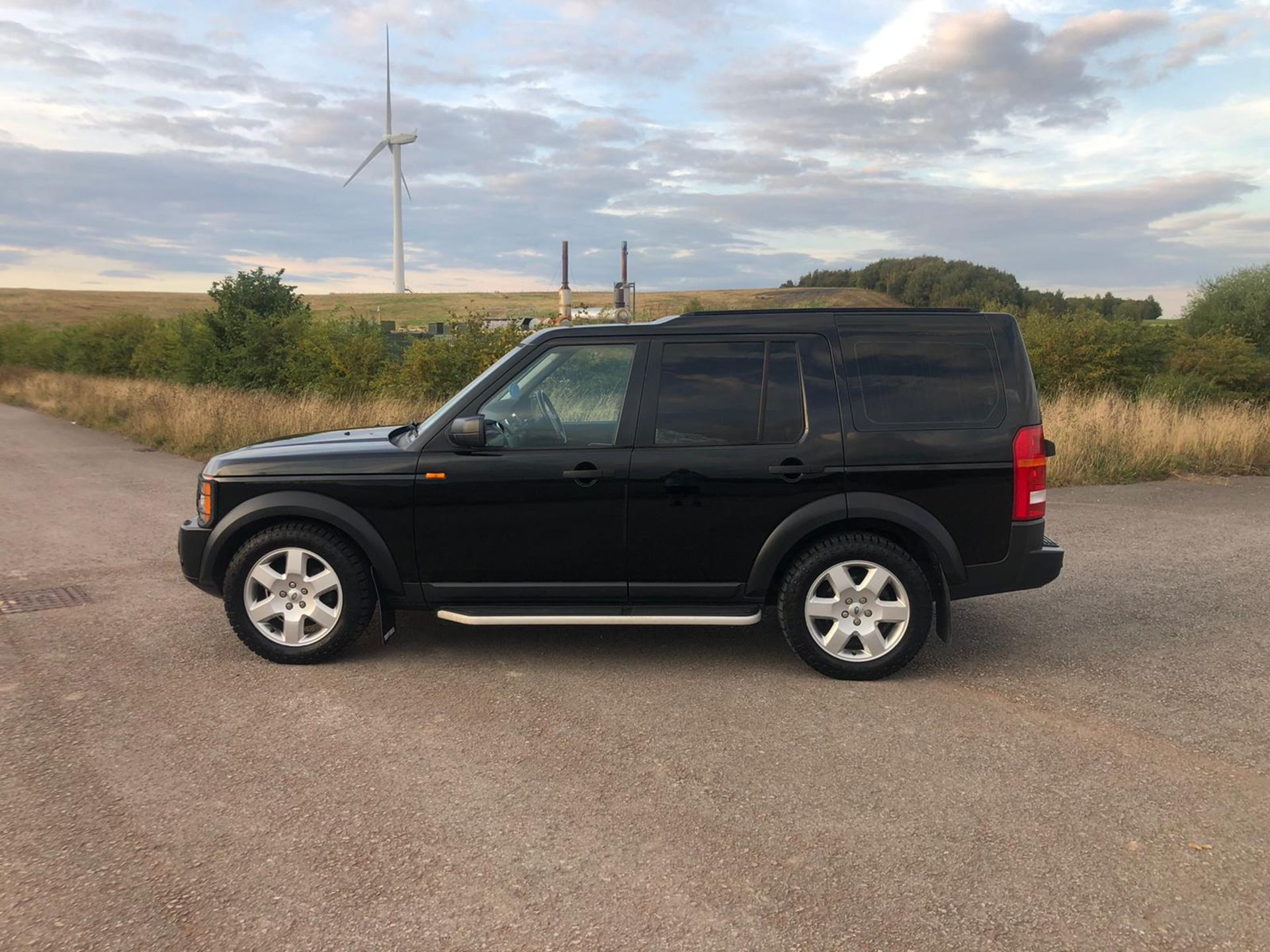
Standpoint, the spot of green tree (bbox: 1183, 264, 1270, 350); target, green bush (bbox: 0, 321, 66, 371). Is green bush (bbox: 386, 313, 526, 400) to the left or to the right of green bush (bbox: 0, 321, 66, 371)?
left

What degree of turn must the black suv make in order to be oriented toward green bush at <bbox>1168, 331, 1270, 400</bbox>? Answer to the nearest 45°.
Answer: approximately 135° to its right

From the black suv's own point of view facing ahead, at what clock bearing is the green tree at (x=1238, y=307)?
The green tree is roughly at 4 o'clock from the black suv.

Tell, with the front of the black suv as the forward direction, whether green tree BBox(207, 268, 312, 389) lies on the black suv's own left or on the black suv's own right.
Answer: on the black suv's own right

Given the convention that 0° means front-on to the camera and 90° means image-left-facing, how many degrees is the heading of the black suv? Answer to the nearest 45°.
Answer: approximately 90°

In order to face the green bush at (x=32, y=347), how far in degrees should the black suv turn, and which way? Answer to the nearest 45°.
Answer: approximately 45° to its right

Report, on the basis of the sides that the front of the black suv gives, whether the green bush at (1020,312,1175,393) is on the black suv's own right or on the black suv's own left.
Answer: on the black suv's own right

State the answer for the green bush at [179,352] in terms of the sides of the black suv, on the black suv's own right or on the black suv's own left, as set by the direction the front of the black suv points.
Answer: on the black suv's own right

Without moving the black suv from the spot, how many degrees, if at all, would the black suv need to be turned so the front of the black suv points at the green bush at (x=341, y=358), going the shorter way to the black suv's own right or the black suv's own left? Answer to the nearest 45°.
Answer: approximately 90° to the black suv's own right

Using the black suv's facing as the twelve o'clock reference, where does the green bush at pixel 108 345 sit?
The green bush is roughly at 2 o'clock from the black suv.

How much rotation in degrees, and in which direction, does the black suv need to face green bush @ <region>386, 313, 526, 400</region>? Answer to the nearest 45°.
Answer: approximately 90° to its right
